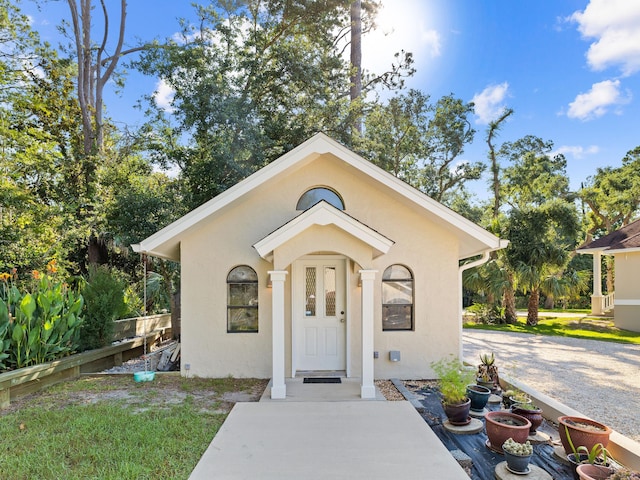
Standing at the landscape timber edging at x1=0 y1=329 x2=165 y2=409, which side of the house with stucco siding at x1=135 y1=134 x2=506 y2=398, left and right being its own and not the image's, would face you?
right

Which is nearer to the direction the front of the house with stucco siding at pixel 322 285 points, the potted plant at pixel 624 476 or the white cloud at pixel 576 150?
the potted plant

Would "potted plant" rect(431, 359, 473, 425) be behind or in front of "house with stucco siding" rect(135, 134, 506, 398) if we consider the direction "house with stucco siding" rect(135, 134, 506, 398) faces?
in front

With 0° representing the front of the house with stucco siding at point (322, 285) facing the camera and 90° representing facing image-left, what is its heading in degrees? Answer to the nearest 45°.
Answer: approximately 0°

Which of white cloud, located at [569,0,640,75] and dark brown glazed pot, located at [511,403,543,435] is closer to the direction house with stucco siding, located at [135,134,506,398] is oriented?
the dark brown glazed pot

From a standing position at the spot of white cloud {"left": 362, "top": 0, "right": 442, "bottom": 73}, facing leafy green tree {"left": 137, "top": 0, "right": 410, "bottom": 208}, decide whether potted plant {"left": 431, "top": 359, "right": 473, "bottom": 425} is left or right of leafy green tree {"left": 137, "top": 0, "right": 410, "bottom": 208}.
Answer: left

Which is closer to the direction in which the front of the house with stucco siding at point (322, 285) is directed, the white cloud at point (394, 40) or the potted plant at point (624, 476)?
the potted plant

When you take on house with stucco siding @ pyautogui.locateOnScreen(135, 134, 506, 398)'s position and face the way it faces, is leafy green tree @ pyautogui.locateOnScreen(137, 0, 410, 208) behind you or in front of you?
behind

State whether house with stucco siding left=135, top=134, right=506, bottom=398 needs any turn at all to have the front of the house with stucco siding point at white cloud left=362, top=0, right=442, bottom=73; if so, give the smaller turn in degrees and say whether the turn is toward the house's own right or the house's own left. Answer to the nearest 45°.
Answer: approximately 180°
